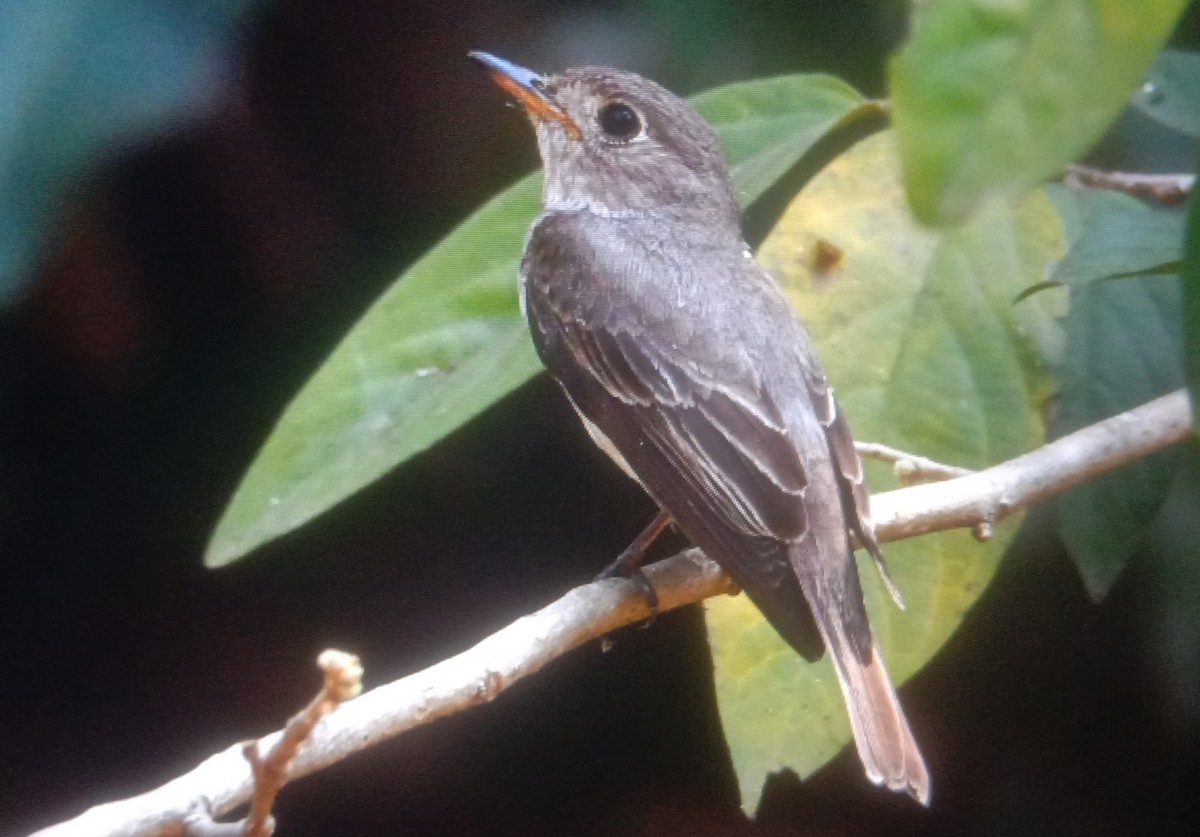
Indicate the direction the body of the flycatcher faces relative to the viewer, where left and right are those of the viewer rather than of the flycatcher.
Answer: facing away from the viewer and to the left of the viewer
